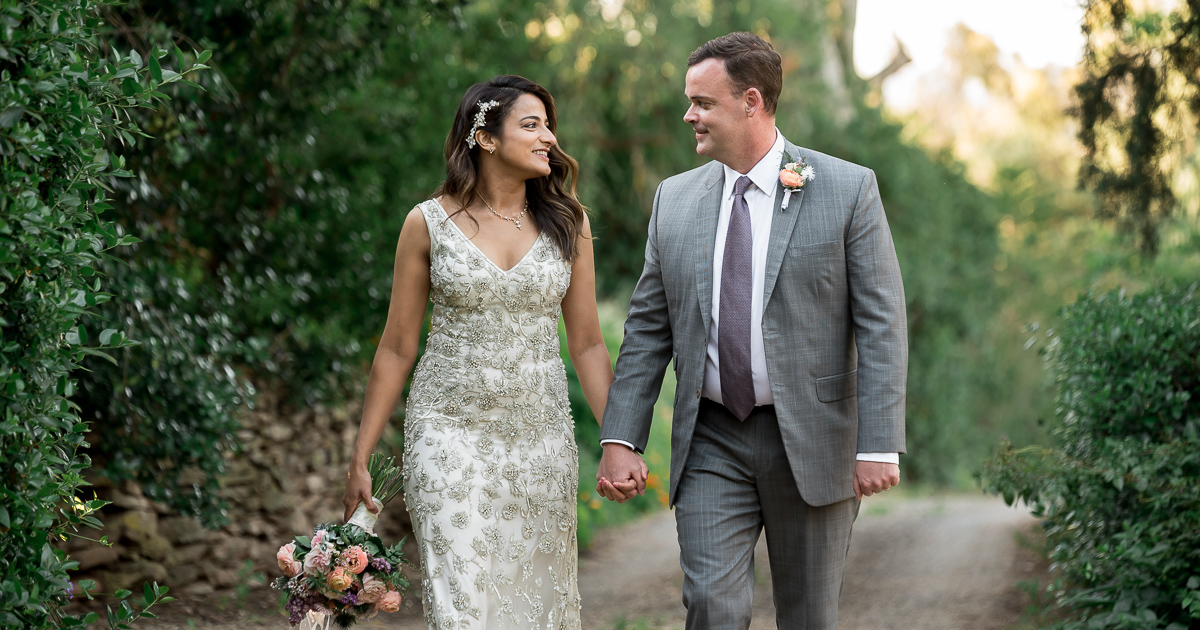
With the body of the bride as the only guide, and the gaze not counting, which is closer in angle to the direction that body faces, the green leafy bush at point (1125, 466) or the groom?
the groom

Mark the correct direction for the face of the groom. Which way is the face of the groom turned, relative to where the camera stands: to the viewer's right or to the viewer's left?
to the viewer's left

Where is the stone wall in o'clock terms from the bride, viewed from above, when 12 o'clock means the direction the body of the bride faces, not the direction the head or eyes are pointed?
The stone wall is roughly at 5 o'clock from the bride.

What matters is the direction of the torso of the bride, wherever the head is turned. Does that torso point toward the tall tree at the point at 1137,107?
no

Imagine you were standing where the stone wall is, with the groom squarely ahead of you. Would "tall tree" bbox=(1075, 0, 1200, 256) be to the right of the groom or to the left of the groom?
left

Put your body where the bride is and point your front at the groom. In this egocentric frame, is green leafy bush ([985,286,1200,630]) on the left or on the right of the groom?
left

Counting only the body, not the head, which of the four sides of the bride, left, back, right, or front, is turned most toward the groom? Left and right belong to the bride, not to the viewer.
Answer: left

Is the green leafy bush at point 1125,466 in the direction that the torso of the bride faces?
no

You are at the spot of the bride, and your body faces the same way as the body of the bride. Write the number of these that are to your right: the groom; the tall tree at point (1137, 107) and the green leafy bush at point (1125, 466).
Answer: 0

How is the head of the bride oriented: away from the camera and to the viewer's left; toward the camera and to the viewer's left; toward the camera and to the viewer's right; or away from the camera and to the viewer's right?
toward the camera and to the viewer's right

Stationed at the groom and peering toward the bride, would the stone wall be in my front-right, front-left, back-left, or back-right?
front-right

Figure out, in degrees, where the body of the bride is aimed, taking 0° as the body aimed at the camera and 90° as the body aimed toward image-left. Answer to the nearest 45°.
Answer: approximately 0°
